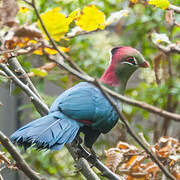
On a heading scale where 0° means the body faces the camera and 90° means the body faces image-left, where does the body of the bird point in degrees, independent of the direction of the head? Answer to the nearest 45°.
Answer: approximately 270°
